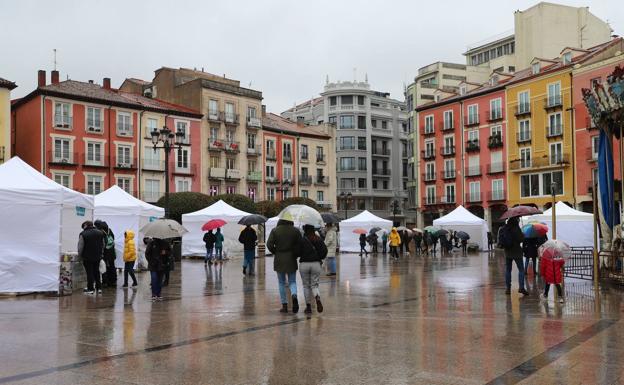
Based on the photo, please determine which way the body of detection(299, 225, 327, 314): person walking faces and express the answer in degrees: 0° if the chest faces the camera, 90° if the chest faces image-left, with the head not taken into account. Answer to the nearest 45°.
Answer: approximately 180°

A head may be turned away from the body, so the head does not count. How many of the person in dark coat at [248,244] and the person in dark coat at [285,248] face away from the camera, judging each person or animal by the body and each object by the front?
2

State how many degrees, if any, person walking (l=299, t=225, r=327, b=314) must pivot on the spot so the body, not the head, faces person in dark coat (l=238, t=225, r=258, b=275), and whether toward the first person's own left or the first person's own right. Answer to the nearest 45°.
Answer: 0° — they already face them

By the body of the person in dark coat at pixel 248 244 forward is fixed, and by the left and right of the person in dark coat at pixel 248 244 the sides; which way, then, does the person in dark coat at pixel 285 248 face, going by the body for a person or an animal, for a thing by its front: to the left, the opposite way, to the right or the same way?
the same way

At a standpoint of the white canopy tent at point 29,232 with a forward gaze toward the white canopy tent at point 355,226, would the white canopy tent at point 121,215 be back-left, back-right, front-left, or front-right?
front-left

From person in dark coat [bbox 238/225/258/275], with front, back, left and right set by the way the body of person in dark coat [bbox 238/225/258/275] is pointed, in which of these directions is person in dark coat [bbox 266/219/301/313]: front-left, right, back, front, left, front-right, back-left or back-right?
back

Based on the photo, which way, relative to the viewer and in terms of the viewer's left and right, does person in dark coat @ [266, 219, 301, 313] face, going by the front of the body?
facing away from the viewer

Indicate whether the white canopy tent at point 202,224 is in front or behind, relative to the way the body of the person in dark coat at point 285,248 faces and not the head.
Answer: in front

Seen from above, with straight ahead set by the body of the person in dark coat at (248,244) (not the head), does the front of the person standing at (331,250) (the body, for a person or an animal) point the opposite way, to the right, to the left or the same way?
the same way

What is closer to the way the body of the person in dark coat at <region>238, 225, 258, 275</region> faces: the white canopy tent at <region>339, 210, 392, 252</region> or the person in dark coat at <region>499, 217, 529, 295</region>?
the white canopy tent
